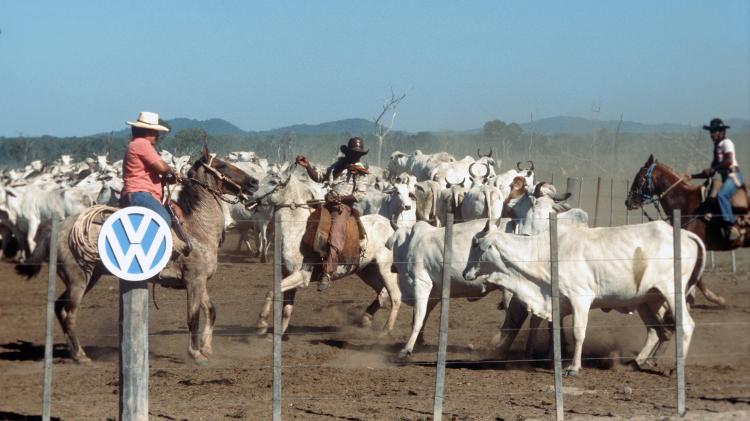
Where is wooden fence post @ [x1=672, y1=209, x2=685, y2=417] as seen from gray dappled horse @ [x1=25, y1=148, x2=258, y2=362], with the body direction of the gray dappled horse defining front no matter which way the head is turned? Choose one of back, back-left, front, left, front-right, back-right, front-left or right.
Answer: front-right

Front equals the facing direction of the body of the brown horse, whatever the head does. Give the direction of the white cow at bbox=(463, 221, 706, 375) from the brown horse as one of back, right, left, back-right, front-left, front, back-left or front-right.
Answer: left

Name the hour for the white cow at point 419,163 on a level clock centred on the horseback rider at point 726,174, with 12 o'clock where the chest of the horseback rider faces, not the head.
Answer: The white cow is roughly at 2 o'clock from the horseback rider.

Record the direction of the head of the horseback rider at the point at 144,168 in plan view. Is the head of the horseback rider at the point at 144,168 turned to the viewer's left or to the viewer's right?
to the viewer's right

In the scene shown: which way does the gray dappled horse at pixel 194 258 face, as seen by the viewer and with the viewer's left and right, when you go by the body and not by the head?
facing to the right of the viewer

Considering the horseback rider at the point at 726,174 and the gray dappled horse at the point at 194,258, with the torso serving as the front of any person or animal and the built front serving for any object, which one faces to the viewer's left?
the horseback rider

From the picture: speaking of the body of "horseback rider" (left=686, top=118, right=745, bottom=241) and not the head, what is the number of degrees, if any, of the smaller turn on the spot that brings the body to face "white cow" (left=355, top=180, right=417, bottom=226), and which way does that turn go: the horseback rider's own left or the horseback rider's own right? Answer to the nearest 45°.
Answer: approximately 45° to the horseback rider's own right

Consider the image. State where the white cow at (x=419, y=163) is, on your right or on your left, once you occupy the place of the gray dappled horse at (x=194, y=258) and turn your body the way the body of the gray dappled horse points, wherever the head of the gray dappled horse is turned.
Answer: on your left

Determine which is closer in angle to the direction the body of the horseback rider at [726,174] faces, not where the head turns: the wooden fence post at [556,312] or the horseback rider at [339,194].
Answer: the horseback rider

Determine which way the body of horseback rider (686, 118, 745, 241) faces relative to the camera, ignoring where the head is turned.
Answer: to the viewer's left

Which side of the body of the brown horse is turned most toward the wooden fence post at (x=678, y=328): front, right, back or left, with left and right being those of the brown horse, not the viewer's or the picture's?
left

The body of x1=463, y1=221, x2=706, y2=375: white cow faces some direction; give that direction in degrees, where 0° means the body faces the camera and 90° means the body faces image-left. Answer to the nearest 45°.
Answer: approximately 90°

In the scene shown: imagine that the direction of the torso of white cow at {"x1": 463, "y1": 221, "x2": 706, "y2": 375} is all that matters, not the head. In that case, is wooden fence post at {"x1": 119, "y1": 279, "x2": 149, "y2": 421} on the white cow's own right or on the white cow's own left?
on the white cow's own left

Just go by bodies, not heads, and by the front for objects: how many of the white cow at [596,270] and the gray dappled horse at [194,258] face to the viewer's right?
1

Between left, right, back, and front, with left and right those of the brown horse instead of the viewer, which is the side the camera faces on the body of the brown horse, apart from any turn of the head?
left

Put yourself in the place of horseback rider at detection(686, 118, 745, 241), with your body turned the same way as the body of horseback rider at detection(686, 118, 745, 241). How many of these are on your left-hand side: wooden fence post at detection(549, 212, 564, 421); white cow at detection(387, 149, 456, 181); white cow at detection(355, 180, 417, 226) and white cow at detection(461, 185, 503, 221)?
1
